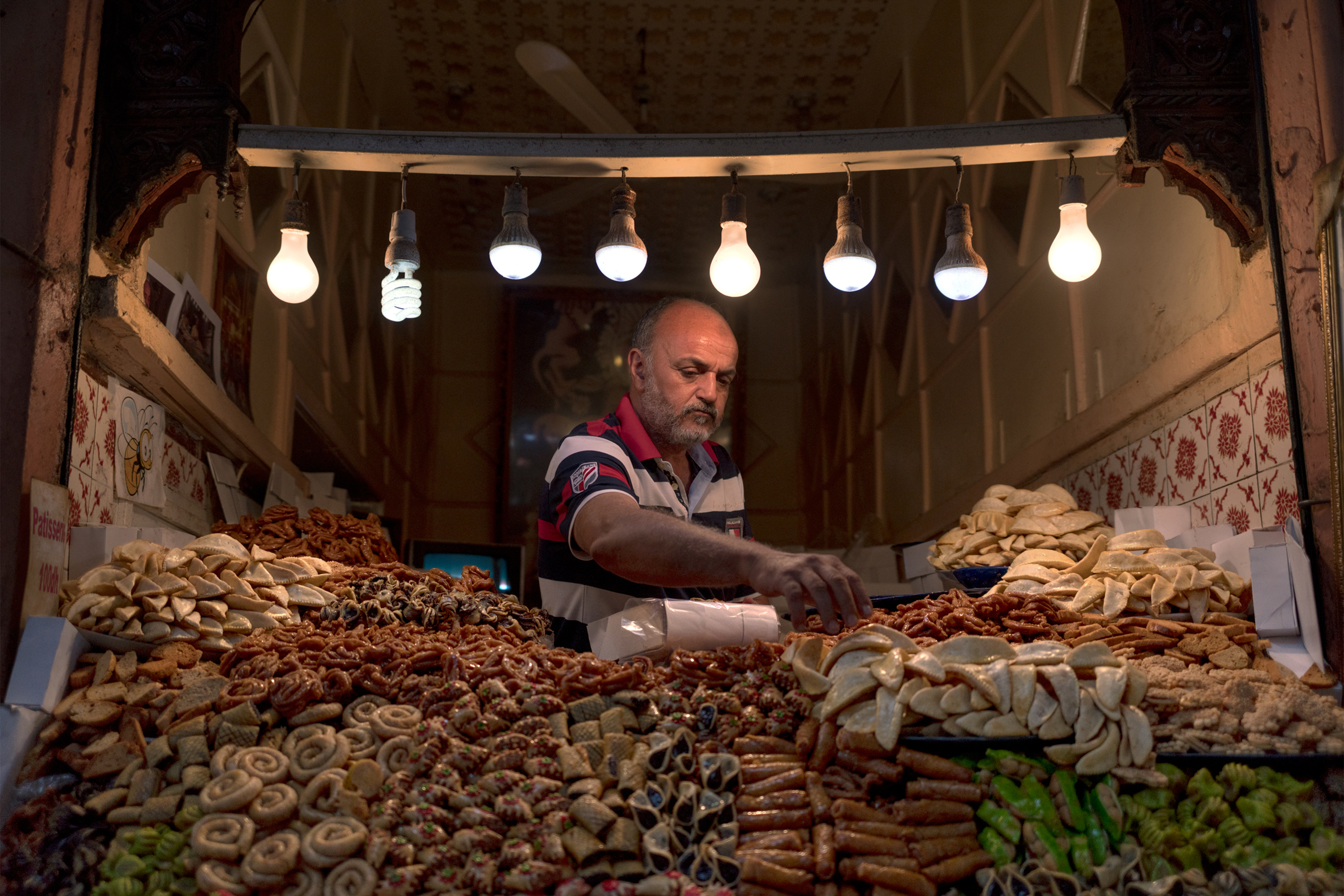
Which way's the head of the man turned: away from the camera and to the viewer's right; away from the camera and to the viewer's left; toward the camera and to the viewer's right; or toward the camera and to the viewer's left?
toward the camera and to the viewer's right

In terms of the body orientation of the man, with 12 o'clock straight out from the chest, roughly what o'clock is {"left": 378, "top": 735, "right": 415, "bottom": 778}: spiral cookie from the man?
The spiral cookie is roughly at 2 o'clock from the man.

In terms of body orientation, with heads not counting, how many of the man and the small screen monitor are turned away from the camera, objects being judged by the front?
0

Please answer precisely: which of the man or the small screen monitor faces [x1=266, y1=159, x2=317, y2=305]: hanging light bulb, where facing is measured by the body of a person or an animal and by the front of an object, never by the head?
the small screen monitor

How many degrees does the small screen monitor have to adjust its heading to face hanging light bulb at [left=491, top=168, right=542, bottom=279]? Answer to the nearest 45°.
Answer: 0° — it already faces it

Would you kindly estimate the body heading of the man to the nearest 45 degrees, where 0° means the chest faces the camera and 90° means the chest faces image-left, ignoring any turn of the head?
approximately 315°

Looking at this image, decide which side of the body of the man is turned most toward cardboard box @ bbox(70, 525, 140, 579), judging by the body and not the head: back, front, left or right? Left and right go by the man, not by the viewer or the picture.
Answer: right

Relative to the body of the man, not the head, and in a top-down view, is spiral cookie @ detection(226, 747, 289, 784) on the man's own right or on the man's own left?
on the man's own right

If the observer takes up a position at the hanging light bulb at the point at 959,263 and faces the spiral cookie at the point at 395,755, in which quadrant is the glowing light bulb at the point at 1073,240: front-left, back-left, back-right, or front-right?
back-left
